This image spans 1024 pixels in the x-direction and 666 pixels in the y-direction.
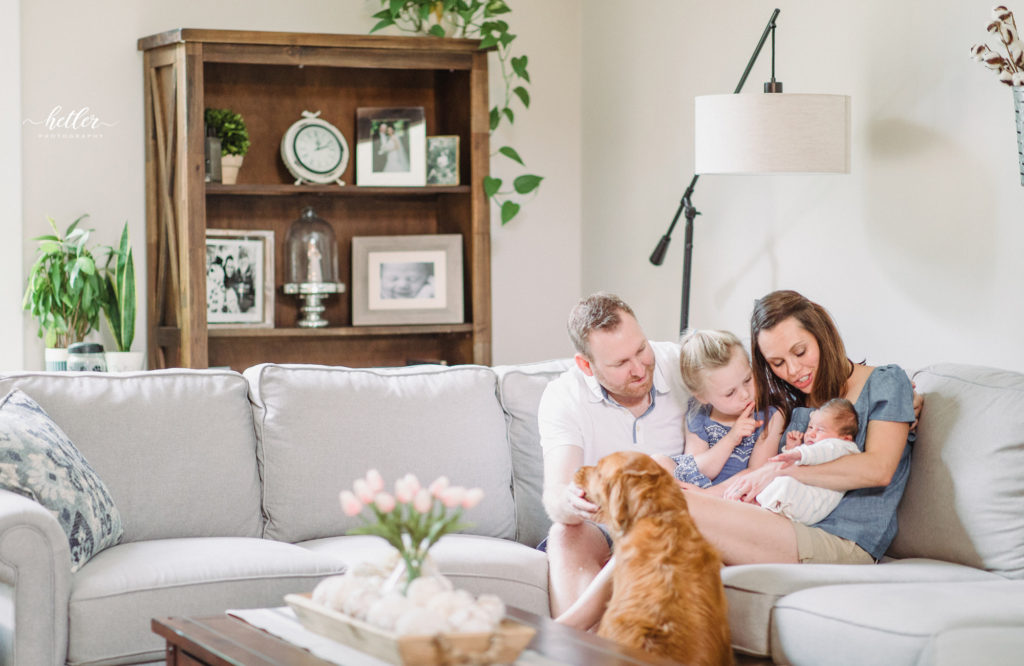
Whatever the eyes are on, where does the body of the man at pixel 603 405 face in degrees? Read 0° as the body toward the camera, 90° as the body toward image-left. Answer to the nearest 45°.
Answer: approximately 315°

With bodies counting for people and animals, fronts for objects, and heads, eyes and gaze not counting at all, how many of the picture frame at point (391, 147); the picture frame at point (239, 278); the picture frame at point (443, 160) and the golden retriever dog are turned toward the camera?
3

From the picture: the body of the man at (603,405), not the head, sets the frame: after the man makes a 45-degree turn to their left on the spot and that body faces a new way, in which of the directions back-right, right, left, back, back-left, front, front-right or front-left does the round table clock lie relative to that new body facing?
back-left

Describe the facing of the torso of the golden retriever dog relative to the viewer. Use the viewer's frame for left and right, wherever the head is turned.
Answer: facing away from the viewer and to the left of the viewer

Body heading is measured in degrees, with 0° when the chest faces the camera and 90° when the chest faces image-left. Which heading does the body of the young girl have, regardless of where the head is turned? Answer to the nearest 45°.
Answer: approximately 315°

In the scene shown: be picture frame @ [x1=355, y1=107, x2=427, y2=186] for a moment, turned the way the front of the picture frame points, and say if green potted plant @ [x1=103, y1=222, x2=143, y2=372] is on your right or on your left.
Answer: on your right

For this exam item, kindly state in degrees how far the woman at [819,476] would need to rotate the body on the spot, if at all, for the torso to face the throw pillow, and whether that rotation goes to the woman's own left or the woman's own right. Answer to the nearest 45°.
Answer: approximately 45° to the woman's own right

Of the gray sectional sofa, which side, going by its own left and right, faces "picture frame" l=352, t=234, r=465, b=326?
back

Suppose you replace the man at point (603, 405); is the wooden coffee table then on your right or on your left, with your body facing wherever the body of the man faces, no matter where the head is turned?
on your right

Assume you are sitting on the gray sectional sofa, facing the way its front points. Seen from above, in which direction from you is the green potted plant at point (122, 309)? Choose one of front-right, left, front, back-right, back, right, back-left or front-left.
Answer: back-right

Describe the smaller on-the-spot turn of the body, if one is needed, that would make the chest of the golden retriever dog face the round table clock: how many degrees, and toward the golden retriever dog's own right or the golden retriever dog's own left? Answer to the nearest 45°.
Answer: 0° — it already faces it
